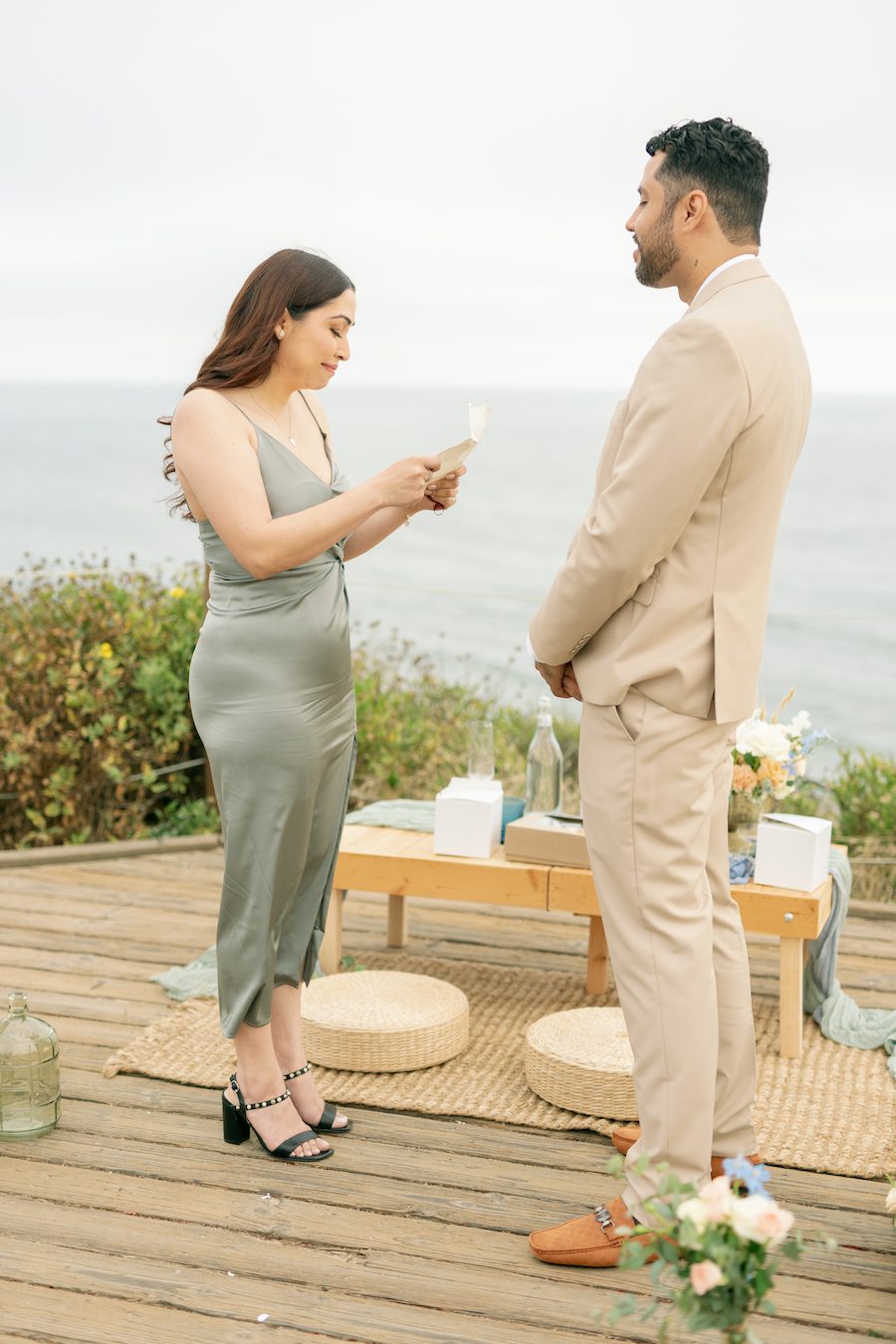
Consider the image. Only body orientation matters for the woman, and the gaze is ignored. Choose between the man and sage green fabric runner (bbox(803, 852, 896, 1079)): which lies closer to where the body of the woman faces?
the man

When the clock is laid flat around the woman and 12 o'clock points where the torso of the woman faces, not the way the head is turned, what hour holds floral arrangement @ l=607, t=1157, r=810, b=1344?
The floral arrangement is roughly at 1 o'clock from the woman.

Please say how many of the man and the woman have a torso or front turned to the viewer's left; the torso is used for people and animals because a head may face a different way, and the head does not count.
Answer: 1

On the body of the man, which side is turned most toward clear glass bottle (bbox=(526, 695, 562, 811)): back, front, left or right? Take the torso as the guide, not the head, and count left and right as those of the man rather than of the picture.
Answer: right

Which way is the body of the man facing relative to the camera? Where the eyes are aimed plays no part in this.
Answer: to the viewer's left

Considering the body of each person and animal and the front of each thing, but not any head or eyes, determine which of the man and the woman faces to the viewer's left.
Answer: the man

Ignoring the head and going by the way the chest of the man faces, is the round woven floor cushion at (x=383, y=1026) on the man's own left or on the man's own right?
on the man's own right

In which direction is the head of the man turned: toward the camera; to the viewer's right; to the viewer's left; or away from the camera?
to the viewer's left

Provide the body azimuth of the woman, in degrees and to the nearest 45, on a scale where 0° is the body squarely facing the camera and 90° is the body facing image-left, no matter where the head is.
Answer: approximately 315°

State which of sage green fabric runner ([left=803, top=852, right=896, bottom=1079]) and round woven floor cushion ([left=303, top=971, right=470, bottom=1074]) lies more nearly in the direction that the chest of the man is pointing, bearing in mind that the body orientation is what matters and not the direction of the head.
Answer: the round woven floor cushion
